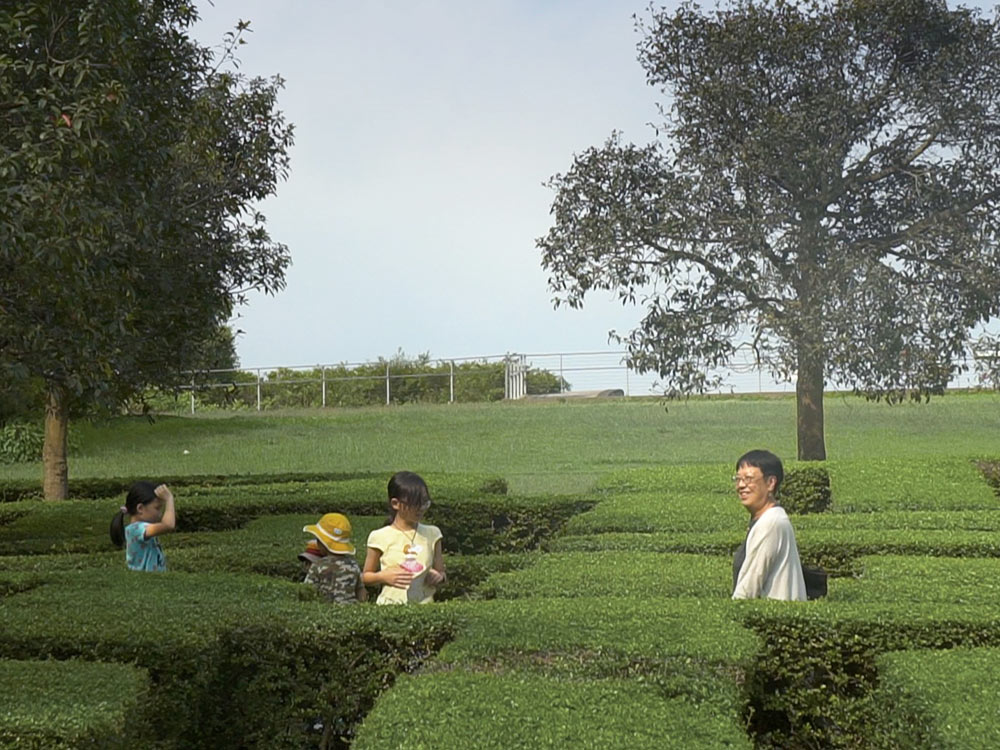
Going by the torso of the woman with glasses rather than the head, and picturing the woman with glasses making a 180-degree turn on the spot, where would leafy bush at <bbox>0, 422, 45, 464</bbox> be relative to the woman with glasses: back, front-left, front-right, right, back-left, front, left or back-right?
back-left

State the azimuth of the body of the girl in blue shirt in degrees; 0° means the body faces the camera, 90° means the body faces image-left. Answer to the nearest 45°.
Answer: approximately 270°

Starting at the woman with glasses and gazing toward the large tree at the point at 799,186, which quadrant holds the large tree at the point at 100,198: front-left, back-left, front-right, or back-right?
front-left

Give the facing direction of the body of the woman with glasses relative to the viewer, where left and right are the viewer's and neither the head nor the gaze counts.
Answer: facing to the left of the viewer

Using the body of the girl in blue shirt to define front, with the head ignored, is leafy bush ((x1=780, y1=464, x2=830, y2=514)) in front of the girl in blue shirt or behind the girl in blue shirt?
in front

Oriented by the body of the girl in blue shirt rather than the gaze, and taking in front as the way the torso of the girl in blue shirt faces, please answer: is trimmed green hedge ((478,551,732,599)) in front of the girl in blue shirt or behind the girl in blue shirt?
in front

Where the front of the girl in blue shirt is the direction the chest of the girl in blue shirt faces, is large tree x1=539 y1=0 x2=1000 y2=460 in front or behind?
in front

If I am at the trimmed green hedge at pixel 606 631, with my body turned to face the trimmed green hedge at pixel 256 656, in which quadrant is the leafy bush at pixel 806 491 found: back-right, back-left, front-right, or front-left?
back-right

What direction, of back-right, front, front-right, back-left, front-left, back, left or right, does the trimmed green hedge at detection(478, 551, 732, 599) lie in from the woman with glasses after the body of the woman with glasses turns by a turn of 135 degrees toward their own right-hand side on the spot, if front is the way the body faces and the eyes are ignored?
left

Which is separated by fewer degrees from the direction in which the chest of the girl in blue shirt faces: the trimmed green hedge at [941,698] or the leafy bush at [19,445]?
the trimmed green hedge

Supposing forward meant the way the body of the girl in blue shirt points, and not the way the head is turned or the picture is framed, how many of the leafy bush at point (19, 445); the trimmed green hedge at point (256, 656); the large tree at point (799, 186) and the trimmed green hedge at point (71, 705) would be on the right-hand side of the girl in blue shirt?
2
